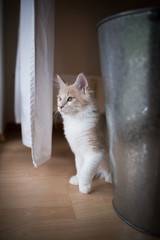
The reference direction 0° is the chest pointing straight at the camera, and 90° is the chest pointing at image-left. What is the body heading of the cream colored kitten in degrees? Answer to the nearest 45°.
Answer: approximately 45°
